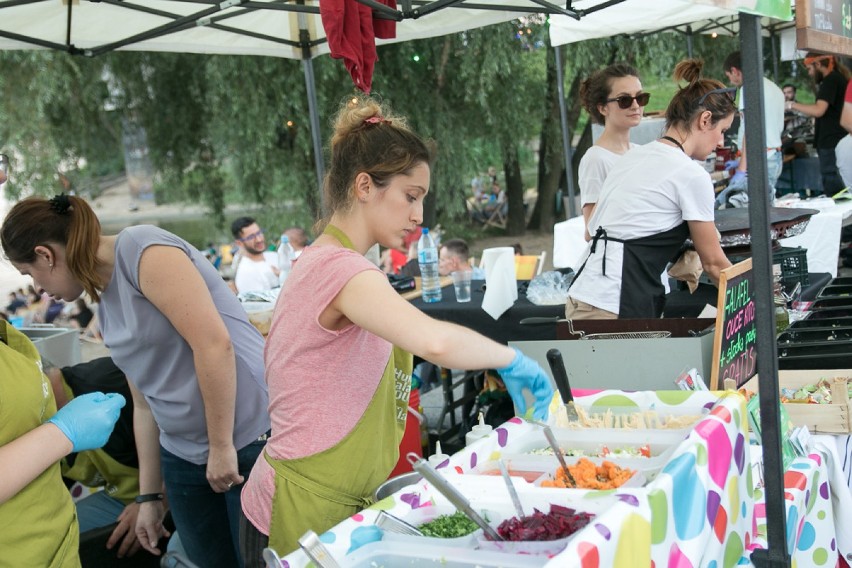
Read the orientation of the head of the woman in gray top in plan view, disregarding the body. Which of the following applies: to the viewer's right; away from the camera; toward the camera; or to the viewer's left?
to the viewer's left

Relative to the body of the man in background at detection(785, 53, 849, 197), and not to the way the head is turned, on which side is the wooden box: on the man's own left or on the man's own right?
on the man's own left

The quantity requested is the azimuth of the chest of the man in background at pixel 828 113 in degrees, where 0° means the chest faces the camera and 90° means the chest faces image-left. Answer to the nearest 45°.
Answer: approximately 90°

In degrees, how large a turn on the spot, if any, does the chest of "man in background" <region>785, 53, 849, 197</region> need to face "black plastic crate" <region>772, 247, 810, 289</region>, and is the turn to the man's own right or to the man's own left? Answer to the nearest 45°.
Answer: approximately 90° to the man's own left

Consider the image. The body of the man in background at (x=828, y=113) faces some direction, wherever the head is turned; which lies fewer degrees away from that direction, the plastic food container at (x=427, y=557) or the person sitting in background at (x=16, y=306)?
the person sitting in background

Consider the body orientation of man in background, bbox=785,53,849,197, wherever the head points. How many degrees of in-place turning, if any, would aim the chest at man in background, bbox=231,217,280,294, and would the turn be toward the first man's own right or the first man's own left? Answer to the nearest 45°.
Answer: approximately 45° to the first man's own left

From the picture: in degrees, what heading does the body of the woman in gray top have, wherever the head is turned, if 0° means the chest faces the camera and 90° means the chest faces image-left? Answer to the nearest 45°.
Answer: approximately 90°

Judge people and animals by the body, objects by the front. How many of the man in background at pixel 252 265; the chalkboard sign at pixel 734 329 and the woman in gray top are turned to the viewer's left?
1

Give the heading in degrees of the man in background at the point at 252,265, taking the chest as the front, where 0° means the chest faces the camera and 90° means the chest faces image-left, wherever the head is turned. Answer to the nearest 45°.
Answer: approximately 315°
